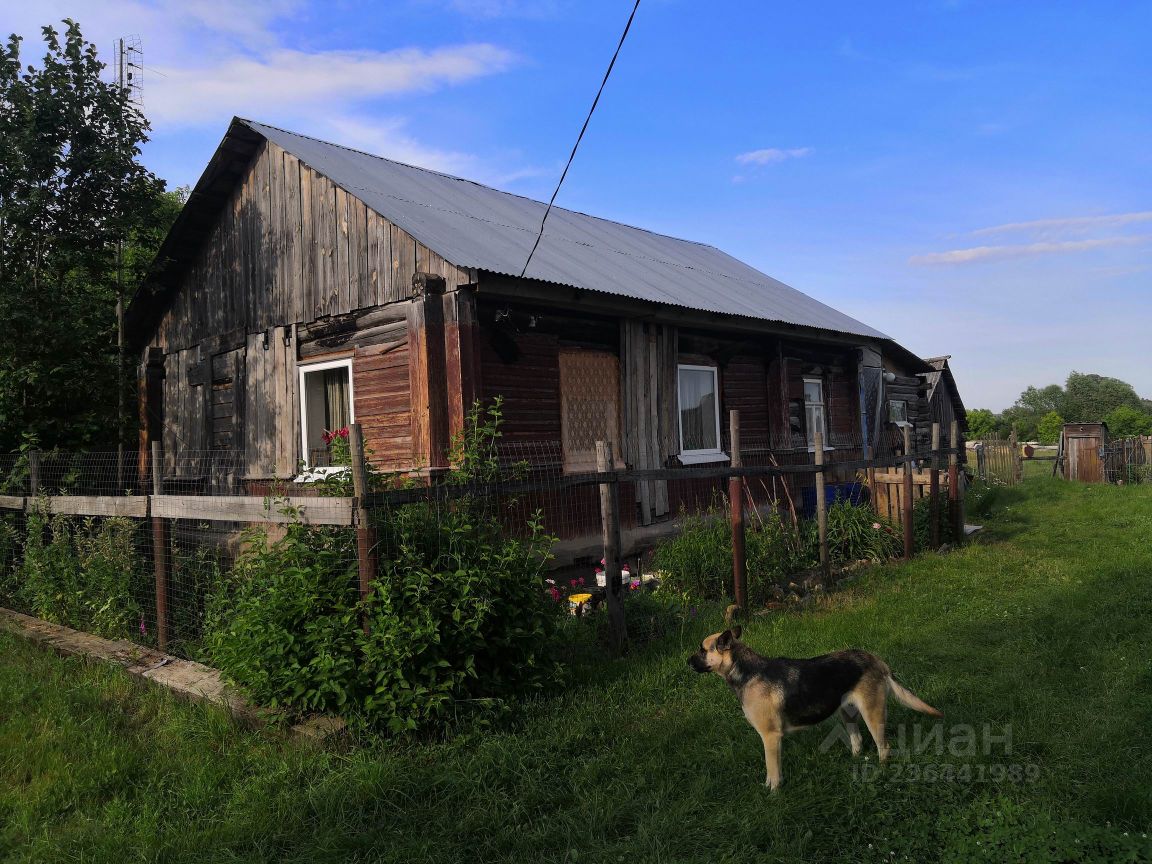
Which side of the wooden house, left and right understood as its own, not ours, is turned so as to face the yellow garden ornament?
front

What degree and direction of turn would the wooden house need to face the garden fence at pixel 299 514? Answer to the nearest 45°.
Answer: approximately 45° to its right

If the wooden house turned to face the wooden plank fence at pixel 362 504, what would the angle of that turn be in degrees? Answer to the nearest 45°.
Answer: approximately 45° to its right

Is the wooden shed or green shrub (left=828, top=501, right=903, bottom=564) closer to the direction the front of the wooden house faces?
the green shrub

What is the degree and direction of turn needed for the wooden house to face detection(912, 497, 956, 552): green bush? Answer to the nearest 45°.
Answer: approximately 45° to its left

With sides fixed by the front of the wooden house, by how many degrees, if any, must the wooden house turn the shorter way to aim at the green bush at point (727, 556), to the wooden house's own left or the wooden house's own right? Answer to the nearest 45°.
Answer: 0° — it already faces it

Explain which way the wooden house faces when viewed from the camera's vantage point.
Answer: facing the viewer and to the right of the viewer

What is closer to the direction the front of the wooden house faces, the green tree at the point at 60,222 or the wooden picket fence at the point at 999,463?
the wooden picket fence

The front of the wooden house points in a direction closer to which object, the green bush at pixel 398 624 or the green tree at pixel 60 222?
the green bush

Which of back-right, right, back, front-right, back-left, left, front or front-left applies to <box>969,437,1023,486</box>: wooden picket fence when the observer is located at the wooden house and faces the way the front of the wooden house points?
left

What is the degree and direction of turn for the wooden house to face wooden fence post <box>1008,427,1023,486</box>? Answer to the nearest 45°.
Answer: approximately 90° to its left

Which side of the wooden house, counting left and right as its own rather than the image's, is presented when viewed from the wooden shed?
left
